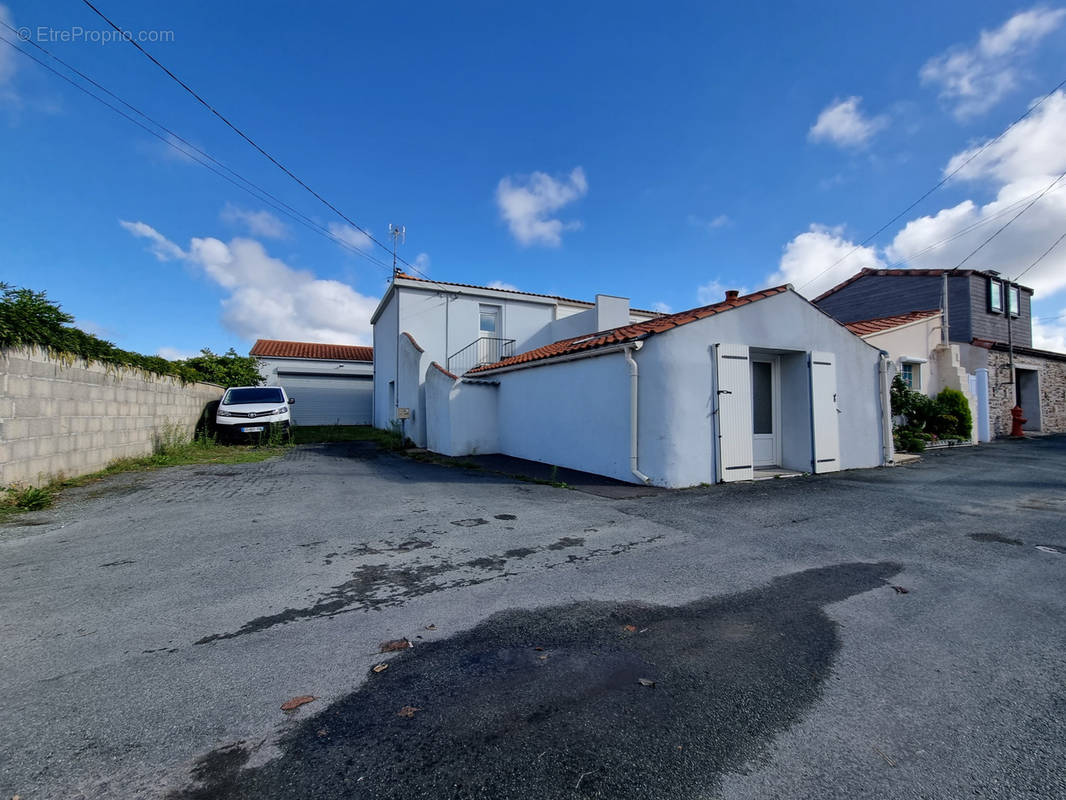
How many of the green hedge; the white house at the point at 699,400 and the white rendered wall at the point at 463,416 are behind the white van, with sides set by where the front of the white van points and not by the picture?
0

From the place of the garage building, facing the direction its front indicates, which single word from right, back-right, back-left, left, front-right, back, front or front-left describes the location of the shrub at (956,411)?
front-left

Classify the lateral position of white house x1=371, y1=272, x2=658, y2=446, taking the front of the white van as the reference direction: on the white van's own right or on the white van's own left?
on the white van's own left

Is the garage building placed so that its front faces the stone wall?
no

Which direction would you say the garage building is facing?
toward the camera

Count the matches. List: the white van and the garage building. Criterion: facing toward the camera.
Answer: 2

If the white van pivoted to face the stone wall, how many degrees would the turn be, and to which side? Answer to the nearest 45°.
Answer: approximately 90° to its left

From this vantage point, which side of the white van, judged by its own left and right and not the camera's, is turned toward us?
front

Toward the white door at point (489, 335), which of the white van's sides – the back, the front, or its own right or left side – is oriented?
left

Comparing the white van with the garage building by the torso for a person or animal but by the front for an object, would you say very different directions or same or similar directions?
same or similar directions

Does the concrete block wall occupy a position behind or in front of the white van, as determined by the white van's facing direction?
in front

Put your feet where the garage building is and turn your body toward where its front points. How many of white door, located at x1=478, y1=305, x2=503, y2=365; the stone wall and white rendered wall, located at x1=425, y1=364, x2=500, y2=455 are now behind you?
0

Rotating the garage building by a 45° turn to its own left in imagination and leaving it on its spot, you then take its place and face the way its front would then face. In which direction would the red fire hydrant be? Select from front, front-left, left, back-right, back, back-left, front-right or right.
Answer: front

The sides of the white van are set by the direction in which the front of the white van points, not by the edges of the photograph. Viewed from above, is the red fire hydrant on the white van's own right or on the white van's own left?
on the white van's own left
